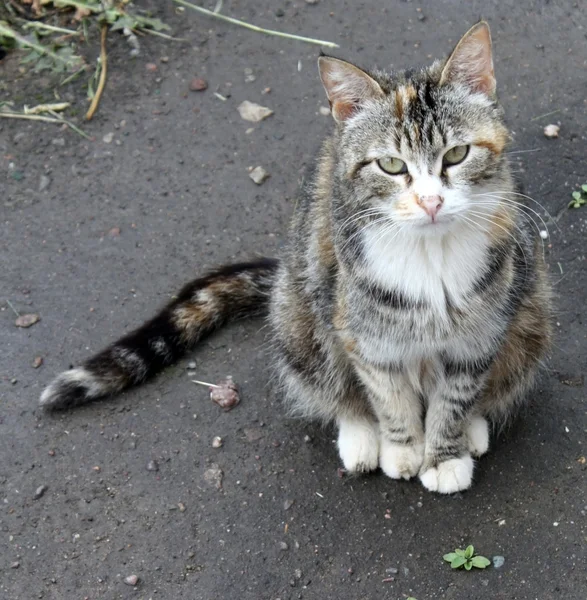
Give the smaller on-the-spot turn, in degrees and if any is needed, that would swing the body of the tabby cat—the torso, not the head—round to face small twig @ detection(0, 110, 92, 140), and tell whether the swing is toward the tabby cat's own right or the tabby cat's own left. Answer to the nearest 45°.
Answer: approximately 135° to the tabby cat's own right

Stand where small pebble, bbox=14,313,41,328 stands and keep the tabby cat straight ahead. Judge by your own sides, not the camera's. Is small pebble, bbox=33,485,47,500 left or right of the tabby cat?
right

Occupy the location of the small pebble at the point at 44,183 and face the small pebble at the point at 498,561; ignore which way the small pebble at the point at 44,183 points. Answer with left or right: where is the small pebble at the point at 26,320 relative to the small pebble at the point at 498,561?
right

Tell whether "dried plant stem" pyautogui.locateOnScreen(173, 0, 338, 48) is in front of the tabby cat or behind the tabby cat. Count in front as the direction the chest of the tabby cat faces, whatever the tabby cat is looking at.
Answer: behind

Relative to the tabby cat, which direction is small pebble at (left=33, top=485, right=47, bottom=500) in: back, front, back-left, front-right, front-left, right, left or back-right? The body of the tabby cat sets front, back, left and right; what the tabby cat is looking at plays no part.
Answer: right

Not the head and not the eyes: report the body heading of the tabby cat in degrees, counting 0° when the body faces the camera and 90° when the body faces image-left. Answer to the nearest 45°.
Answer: approximately 0°

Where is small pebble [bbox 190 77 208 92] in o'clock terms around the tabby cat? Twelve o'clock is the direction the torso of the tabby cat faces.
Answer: The small pebble is roughly at 5 o'clock from the tabby cat.

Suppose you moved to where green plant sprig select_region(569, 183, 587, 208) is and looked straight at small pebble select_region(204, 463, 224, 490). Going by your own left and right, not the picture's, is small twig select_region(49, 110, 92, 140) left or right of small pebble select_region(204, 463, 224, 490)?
right
